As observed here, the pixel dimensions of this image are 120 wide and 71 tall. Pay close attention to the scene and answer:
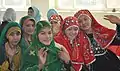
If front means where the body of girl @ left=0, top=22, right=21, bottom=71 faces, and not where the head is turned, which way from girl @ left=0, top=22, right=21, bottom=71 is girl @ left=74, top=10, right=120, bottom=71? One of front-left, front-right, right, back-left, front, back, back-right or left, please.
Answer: front-left

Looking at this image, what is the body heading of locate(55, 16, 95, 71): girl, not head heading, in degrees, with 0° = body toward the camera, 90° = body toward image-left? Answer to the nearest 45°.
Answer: approximately 0°

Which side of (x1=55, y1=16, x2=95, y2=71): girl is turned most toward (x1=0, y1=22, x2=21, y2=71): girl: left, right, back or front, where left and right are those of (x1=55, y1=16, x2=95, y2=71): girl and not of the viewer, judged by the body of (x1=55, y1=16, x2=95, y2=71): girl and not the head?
right

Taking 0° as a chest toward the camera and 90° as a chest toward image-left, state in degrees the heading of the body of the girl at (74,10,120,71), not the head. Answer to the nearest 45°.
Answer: approximately 45°

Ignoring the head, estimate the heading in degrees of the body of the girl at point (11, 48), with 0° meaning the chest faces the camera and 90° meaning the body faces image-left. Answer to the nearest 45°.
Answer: approximately 315°
